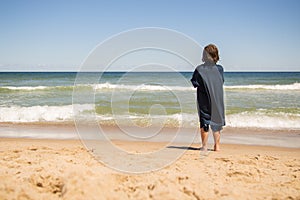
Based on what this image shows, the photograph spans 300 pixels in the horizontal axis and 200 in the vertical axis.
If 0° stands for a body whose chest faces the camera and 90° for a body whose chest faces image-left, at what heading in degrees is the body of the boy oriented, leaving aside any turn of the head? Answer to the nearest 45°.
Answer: approximately 180°

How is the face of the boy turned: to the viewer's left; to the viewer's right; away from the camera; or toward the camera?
away from the camera
